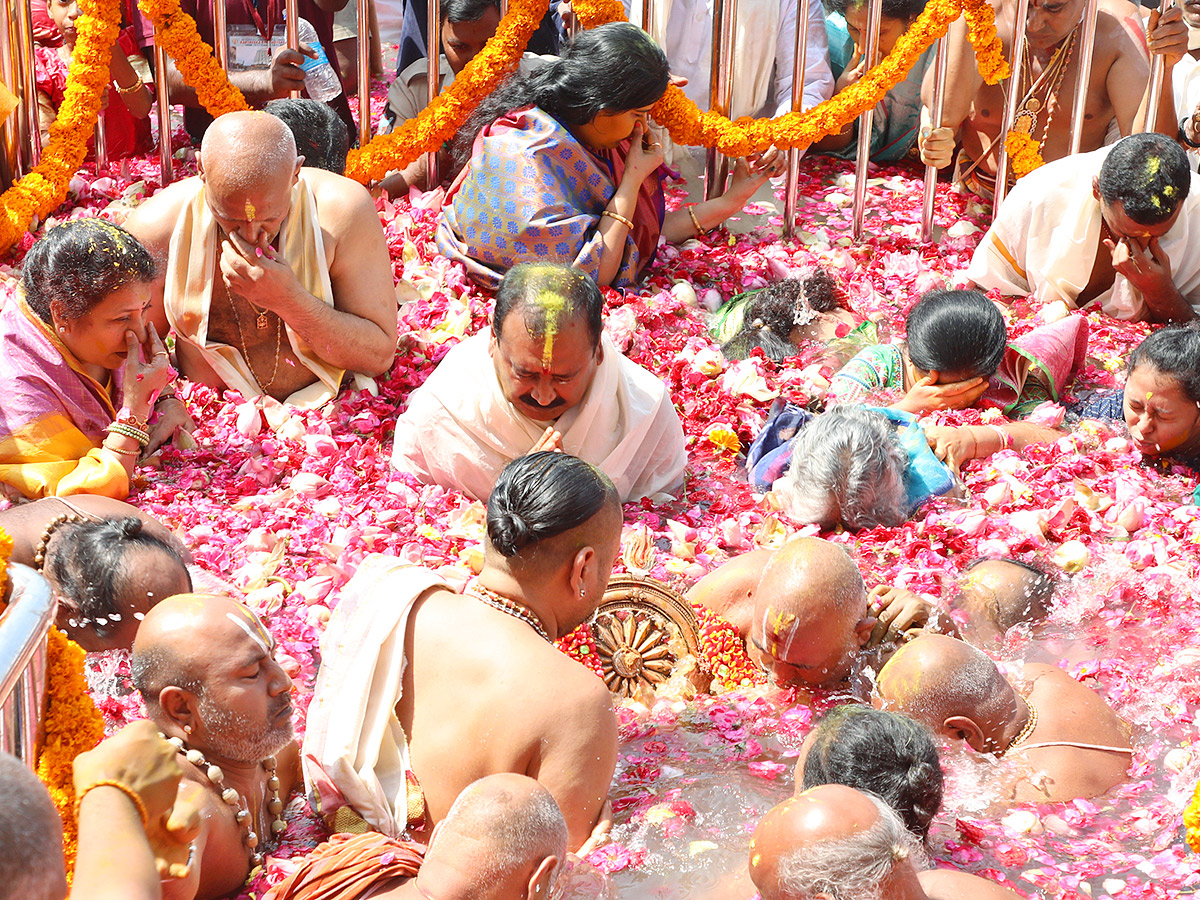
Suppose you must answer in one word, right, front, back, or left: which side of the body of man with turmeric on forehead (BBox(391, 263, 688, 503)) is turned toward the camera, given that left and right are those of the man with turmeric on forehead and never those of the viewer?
front

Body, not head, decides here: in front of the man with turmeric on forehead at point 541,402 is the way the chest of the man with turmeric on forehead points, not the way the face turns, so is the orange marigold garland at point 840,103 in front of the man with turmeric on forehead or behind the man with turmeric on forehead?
behind

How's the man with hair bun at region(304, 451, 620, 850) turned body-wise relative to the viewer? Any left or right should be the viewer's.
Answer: facing away from the viewer and to the right of the viewer

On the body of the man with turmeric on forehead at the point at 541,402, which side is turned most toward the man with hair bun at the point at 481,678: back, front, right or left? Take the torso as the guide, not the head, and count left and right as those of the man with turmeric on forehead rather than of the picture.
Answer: front

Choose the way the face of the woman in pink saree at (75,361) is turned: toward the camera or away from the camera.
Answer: toward the camera

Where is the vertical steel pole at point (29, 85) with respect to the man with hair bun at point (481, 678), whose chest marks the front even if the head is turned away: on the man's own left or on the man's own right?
on the man's own left

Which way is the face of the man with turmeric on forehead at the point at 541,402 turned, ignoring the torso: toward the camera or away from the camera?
toward the camera

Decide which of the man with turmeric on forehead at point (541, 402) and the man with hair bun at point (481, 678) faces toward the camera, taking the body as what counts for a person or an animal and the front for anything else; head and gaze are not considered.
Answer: the man with turmeric on forehead

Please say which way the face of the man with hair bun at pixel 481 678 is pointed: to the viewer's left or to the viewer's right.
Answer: to the viewer's right

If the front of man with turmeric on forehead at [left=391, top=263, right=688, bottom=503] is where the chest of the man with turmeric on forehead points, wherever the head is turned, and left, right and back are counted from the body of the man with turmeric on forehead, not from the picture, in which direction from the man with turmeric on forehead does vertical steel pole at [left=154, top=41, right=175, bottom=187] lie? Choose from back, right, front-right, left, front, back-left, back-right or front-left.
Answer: back-right

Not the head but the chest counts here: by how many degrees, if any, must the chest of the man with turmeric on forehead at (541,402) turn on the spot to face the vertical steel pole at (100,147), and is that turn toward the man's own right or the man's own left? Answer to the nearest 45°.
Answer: approximately 135° to the man's own right
